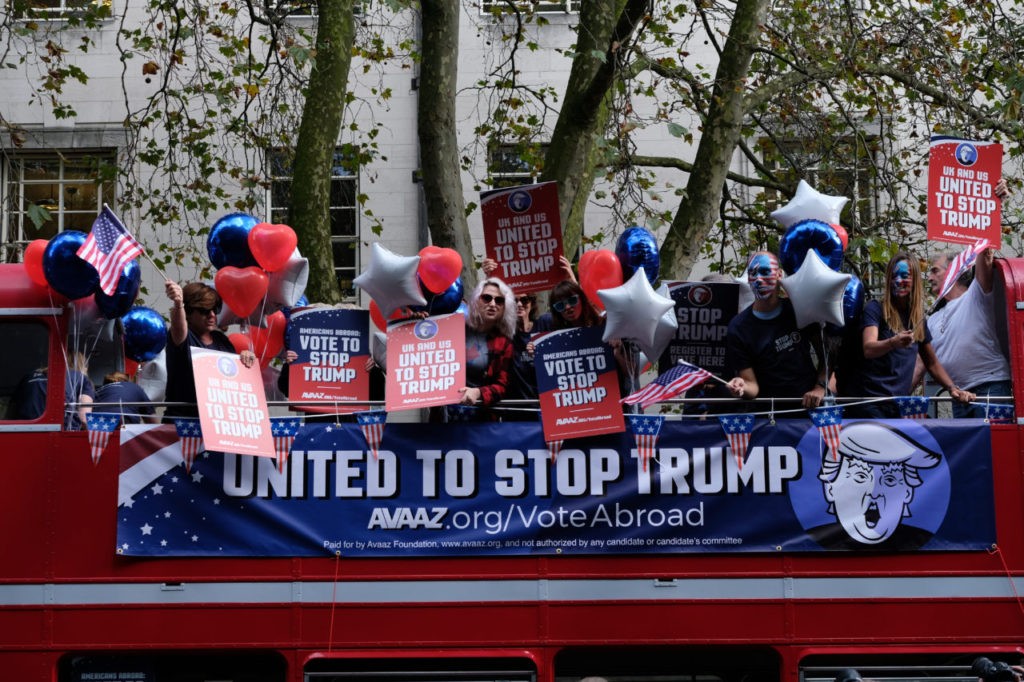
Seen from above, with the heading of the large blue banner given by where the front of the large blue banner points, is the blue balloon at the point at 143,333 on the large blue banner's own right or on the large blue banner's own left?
on the large blue banner's own right

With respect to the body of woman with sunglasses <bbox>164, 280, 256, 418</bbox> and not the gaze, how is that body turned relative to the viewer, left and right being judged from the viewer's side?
facing the viewer and to the right of the viewer

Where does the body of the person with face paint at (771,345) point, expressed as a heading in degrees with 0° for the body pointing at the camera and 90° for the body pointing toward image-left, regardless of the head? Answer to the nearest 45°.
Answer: approximately 0°

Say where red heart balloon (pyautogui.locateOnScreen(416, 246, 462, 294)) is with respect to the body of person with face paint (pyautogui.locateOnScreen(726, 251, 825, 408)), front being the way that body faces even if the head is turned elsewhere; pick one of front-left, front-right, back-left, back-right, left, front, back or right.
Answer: right

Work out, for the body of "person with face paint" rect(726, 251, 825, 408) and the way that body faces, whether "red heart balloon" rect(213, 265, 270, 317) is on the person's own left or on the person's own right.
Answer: on the person's own right

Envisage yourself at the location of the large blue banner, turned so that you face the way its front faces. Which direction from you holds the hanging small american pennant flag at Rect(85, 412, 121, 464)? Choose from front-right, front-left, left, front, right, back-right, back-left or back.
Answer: right
